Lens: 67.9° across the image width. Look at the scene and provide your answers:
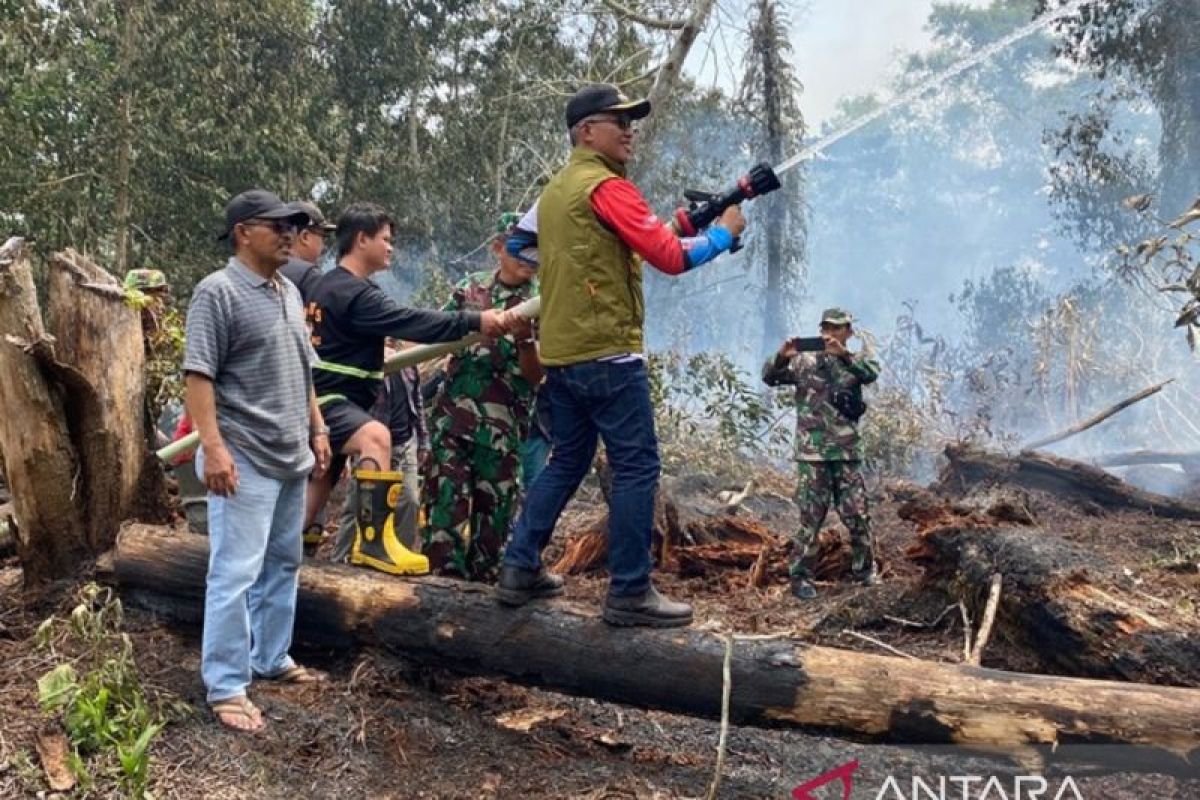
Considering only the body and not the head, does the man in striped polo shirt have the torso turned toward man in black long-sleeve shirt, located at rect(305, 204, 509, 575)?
no

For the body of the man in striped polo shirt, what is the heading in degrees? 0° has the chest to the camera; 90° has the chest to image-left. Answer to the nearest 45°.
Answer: approximately 315°

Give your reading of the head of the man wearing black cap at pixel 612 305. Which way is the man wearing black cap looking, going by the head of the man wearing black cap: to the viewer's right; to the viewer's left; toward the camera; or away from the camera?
to the viewer's right

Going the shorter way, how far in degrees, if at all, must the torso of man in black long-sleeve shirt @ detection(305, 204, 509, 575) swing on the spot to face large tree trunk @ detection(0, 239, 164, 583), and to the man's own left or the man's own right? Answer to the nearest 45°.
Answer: approximately 180°

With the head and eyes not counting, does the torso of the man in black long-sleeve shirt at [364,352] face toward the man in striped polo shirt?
no

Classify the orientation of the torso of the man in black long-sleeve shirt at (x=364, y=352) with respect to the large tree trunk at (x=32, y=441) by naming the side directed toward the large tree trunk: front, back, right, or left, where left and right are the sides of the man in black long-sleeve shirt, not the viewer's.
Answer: back

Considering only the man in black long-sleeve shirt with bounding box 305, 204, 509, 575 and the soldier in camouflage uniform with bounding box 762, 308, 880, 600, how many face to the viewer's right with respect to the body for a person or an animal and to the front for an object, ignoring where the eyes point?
1

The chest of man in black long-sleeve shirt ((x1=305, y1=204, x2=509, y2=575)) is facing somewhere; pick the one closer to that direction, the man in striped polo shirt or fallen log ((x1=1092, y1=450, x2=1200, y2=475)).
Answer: the fallen log

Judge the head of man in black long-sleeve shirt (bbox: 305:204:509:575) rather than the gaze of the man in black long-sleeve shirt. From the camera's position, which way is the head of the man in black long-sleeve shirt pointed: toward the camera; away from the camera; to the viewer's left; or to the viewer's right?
to the viewer's right

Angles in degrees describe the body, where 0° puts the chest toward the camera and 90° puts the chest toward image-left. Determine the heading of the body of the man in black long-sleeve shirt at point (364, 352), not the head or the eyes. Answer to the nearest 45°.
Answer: approximately 270°

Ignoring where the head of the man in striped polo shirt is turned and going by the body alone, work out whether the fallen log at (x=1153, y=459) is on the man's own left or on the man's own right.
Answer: on the man's own left

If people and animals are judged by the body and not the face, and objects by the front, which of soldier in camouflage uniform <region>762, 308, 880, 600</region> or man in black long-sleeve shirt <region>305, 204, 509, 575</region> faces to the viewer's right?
the man in black long-sleeve shirt

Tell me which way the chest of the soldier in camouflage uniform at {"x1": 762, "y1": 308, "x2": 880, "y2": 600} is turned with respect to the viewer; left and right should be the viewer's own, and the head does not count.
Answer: facing the viewer

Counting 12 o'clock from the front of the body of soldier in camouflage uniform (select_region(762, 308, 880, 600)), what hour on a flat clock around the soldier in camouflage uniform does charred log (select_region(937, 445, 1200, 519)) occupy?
The charred log is roughly at 7 o'clock from the soldier in camouflage uniform.
